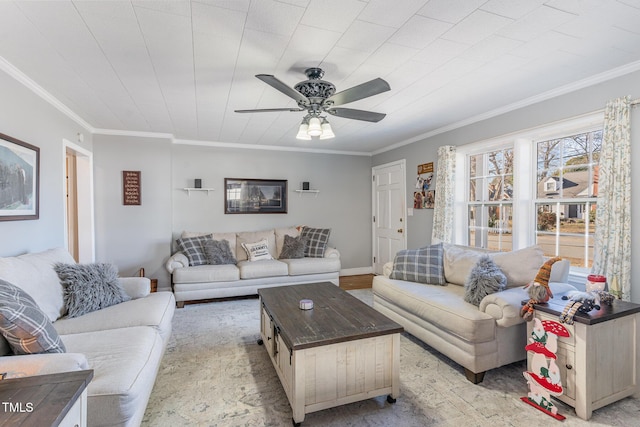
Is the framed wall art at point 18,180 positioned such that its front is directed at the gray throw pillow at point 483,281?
yes

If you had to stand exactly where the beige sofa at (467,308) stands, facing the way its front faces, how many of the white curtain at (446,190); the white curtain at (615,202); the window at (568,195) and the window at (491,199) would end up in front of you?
0

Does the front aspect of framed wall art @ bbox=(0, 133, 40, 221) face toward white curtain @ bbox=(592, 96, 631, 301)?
yes

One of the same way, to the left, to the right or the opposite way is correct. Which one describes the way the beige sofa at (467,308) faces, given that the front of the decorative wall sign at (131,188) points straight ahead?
to the right

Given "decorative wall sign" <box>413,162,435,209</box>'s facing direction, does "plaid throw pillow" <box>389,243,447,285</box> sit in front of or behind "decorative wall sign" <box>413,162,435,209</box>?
in front

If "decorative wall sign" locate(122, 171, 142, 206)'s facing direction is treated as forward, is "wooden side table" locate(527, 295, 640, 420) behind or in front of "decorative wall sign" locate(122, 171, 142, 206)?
in front

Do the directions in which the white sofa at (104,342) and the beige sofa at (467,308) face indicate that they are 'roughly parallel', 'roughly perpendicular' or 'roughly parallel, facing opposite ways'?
roughly parallel, facing opposite ways

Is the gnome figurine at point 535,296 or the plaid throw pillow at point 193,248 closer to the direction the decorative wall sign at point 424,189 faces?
the plaid throw pillow

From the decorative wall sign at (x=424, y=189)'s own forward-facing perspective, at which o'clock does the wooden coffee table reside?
The wooden coffee table is roughly at 11 o'clock from the decorative wall sign.

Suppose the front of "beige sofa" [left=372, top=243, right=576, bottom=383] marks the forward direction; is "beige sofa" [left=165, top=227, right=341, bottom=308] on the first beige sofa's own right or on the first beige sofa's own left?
on the first beige sofa's own right

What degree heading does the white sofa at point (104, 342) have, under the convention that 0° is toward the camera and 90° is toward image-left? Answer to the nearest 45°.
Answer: approximately 270°

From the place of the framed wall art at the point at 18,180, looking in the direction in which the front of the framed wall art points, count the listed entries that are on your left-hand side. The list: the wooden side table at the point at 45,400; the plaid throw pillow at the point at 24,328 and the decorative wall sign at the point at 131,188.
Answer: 1

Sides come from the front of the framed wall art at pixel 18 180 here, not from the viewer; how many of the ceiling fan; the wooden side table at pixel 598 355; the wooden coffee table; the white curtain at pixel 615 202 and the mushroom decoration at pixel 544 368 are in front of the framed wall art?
5

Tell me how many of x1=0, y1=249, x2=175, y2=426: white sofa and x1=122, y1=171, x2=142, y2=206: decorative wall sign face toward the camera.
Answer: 1

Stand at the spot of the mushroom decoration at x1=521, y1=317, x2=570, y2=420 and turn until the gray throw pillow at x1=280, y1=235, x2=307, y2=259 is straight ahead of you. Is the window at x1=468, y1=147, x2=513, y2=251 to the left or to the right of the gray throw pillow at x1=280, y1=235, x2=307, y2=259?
right

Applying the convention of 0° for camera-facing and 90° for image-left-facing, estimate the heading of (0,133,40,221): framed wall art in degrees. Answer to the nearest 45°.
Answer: approximately 315°

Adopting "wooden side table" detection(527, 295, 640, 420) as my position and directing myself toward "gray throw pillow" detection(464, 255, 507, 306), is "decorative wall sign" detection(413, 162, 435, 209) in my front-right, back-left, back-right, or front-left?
front-right

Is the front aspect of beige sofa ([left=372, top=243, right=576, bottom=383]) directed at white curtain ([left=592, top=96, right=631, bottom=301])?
no

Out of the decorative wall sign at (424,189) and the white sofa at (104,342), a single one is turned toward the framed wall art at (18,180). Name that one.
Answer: the decorative wall sign

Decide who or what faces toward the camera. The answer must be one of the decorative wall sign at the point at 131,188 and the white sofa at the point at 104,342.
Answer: the decorative wall sign

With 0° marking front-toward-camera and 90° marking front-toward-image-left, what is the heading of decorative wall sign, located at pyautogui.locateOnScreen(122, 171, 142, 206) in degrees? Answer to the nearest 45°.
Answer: approximately 0°

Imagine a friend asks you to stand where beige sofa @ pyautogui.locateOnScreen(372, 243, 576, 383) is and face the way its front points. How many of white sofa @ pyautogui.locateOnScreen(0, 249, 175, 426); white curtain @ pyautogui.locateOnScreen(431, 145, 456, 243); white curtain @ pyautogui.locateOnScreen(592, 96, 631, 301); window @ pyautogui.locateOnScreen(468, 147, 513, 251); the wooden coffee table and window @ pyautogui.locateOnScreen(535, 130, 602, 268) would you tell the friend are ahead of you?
2
